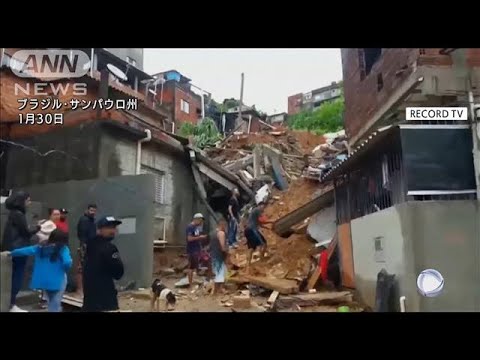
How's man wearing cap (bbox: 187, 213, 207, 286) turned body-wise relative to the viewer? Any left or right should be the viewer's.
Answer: facing the viewer and to the right of the viewer

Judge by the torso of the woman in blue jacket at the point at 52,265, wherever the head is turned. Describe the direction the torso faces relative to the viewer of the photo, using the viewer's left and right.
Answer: facing away from the viewer

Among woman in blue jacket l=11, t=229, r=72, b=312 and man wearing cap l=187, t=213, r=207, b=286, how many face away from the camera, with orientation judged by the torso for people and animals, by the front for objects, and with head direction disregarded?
1

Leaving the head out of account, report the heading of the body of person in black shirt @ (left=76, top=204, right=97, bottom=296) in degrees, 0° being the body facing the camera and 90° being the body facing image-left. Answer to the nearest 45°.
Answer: approximately 315°

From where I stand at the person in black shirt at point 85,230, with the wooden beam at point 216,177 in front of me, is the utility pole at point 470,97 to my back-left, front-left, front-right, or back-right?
front-right

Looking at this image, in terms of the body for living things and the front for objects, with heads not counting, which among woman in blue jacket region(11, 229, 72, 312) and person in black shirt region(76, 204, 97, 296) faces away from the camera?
the woman in blue jacket
